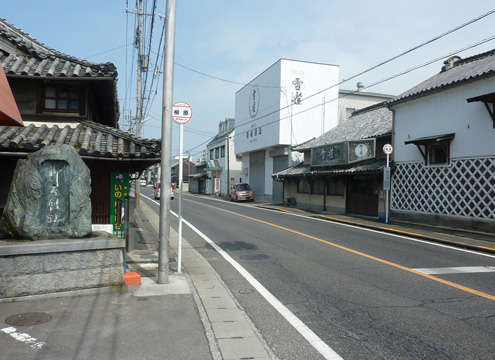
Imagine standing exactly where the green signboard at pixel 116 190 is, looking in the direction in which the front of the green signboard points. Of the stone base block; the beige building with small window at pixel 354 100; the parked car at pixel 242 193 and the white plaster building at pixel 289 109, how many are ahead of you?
1

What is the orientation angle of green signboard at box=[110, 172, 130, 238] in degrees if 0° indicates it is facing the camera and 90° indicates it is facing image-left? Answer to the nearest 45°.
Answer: approximately 0°

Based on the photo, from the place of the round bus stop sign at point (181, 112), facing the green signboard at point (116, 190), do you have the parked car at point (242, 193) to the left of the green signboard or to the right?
right

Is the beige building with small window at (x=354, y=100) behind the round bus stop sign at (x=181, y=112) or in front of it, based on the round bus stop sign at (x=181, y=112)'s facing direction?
behind

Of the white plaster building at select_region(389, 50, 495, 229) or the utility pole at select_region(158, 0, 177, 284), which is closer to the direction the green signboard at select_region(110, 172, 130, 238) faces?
the utility pole

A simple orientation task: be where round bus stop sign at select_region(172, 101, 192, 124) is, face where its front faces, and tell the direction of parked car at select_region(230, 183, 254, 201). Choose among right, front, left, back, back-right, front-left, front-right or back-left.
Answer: back

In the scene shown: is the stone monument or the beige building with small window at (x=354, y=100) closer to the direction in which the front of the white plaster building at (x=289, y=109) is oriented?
the stone monument

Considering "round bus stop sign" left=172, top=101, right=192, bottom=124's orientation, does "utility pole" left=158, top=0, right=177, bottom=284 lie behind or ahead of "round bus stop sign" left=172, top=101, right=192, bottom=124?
ahead

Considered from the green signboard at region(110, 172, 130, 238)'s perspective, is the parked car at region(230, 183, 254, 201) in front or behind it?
behind

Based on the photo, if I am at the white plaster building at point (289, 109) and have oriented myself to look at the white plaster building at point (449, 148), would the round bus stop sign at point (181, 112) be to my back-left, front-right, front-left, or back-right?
front-right

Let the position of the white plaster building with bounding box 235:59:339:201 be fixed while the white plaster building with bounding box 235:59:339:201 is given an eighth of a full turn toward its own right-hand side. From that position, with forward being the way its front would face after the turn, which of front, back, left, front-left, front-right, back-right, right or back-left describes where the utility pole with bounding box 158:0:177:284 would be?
left

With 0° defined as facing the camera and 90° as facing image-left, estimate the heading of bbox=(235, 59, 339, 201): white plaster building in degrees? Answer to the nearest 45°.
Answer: approximately 45°

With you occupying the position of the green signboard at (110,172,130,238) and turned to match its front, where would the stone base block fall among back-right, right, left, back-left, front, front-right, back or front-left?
front

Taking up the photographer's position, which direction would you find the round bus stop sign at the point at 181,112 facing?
facing the viewer

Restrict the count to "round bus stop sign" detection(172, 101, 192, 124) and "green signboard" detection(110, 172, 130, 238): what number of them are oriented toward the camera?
2

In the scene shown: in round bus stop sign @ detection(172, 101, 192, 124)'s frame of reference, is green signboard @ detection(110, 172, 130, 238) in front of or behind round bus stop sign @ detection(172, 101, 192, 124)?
behind

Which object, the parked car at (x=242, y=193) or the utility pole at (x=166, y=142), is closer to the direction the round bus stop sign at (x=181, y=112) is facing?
the utility pole

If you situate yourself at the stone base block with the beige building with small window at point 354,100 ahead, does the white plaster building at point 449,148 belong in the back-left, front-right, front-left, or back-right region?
front-right
